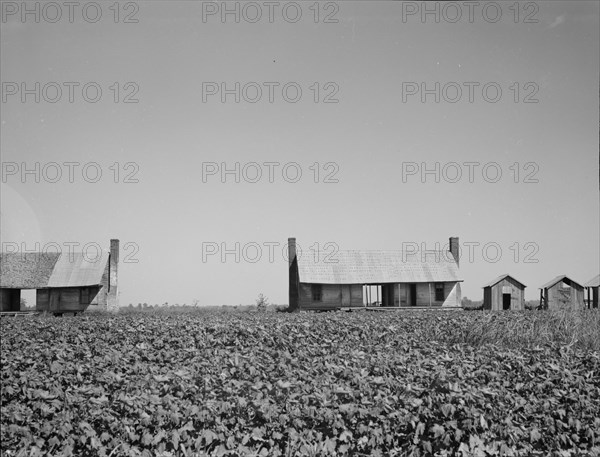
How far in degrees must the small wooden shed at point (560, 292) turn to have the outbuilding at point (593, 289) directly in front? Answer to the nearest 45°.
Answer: approximately 135° to its left

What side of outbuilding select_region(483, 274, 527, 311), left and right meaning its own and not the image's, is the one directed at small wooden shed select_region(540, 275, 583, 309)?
left

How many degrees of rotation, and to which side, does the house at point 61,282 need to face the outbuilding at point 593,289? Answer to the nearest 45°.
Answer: approximately 90° to its left

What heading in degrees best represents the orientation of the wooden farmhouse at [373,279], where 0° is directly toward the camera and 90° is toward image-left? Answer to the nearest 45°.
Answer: approximately 0°

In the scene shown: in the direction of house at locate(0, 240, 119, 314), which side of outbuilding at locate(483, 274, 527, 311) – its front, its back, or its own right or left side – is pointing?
right

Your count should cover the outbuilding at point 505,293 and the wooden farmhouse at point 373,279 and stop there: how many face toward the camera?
2

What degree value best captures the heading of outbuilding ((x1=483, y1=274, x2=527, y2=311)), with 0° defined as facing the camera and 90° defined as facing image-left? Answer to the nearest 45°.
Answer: approximately 0°

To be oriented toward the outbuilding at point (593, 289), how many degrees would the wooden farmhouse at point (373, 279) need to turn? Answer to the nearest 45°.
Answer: approximately 90° to its left
